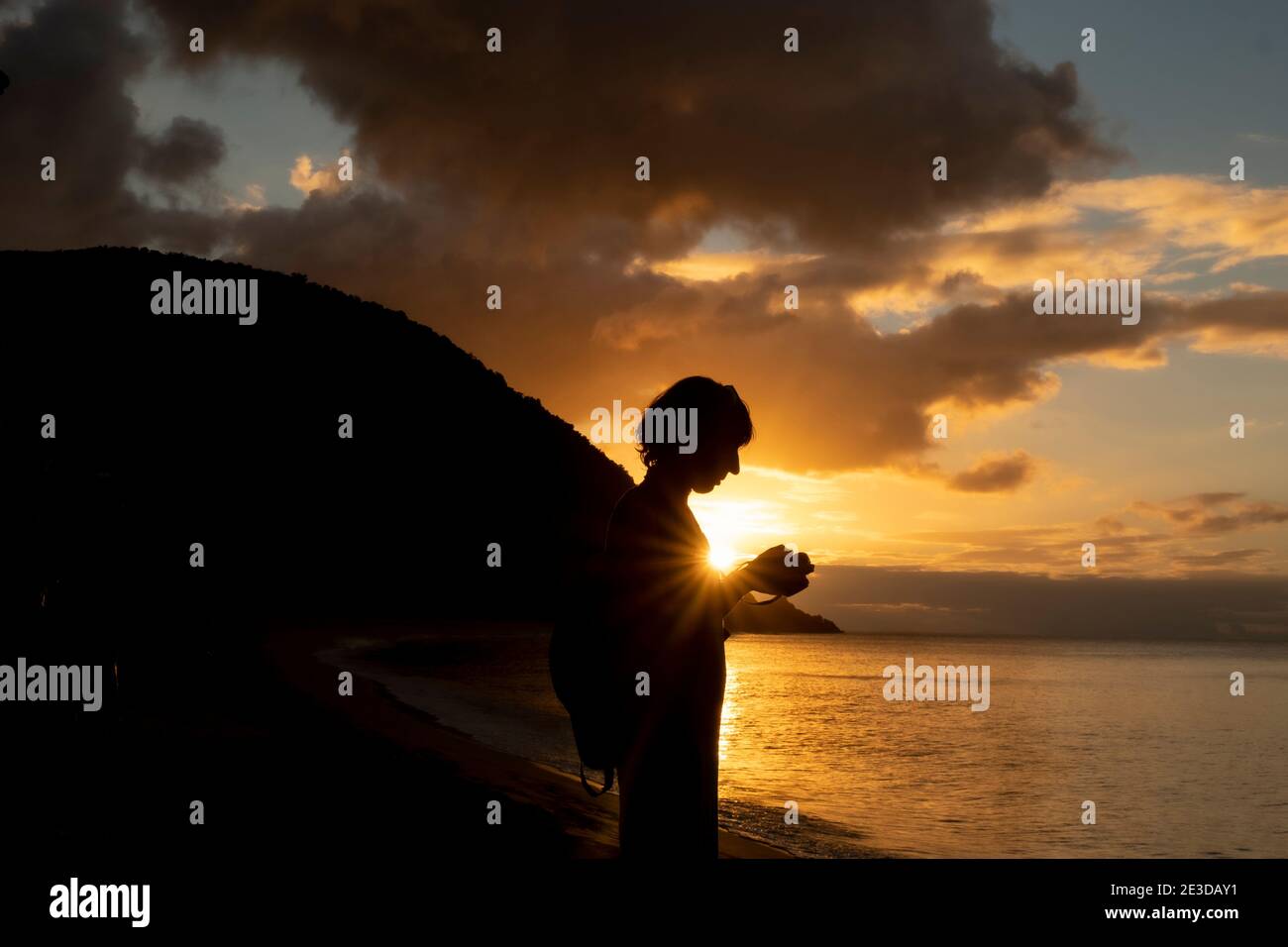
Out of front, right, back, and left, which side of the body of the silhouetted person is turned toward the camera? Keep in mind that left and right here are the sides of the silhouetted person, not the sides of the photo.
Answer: right
